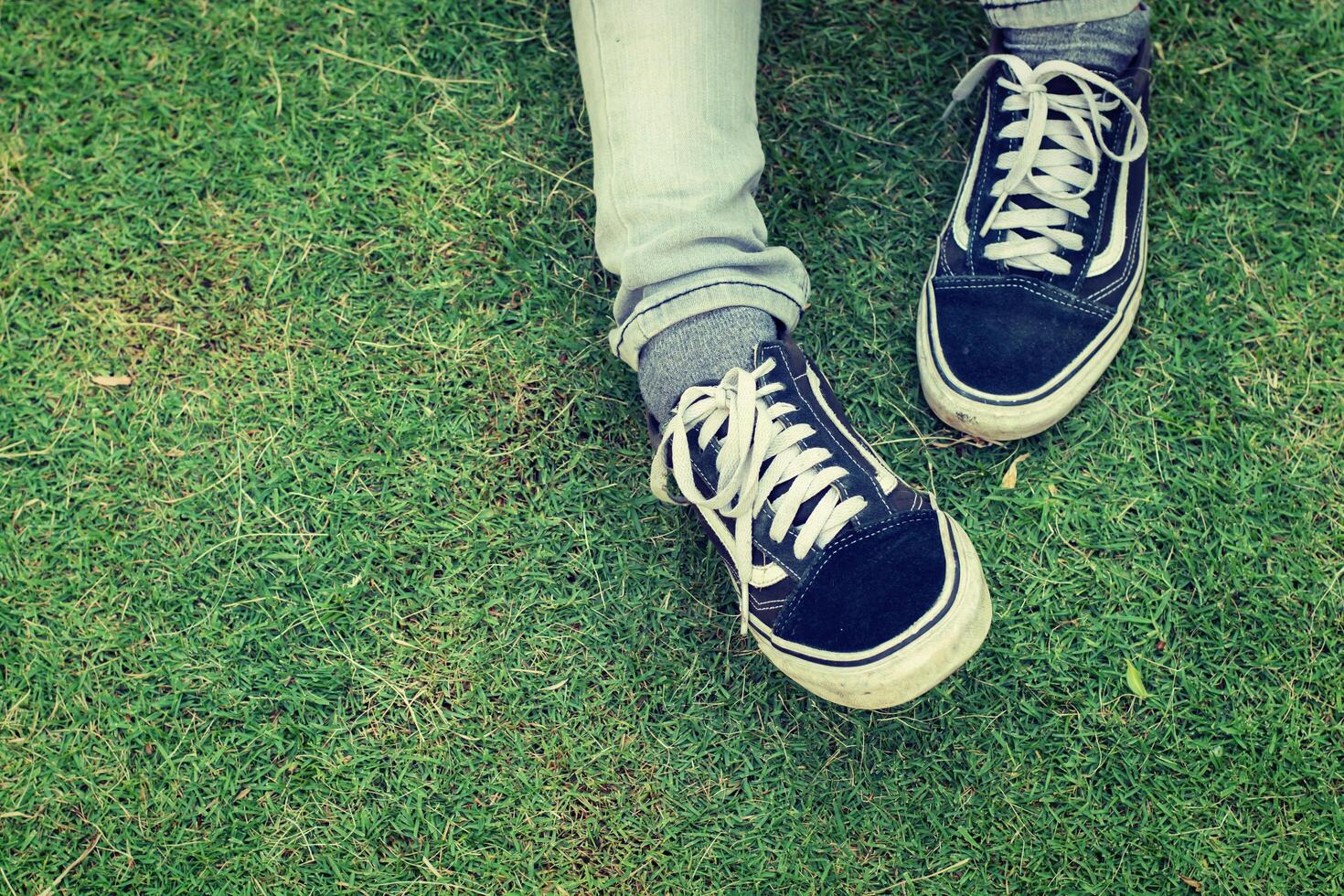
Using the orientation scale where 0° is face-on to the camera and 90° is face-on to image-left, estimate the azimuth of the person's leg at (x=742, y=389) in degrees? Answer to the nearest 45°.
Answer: approximately 315°
